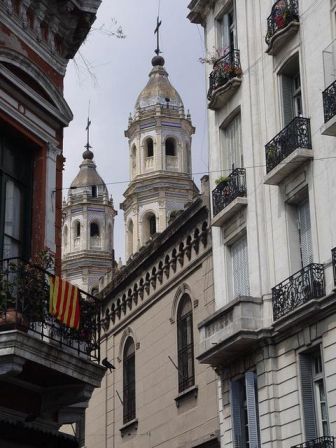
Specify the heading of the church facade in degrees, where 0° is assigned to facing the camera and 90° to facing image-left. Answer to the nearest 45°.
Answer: approximately 45°

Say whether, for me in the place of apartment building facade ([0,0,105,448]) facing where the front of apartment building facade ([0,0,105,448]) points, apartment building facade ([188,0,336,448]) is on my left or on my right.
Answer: on my left

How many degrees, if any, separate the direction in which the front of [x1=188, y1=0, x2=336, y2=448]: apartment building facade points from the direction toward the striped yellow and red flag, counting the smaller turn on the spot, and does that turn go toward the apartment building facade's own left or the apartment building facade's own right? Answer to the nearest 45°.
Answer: approximately 45° to the apartment building facade's own left

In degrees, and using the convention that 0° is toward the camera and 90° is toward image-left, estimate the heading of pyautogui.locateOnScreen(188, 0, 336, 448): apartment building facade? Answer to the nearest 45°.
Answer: approximately 45°

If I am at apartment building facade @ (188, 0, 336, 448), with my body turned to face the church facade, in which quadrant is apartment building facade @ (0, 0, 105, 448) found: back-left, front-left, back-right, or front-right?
back-left
